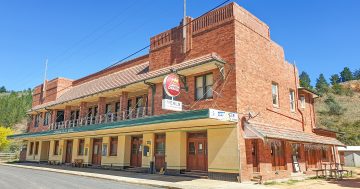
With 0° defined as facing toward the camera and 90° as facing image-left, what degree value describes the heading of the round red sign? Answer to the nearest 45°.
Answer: approximately 315°

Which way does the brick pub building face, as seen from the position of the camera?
facing the viewer and to the left of the viewer

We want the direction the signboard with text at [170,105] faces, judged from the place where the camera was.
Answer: facing the viewer and to the right of the viewer

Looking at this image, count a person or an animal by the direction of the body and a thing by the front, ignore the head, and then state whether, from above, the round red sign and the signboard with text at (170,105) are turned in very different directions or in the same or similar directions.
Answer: same or similar directions
